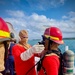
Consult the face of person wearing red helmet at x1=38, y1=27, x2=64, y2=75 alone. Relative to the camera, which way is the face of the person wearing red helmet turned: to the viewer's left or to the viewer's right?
to the viewer's left

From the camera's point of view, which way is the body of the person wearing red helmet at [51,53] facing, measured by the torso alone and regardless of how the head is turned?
to the viewer's left
